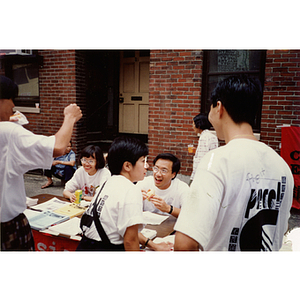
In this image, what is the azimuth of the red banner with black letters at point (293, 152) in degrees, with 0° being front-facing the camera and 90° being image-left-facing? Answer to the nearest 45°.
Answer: approximately 0°

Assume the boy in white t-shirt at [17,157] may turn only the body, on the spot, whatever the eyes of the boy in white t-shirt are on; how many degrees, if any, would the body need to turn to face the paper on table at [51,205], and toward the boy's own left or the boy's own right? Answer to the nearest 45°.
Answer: approximately 45° to the boy's own left

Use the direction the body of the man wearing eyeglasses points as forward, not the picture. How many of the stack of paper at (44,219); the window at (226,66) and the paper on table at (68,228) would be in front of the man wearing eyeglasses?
2

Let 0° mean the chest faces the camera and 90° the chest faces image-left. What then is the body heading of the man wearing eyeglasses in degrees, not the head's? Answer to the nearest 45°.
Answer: approximately 45°

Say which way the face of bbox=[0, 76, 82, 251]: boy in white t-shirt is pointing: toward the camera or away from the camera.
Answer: away from the camera

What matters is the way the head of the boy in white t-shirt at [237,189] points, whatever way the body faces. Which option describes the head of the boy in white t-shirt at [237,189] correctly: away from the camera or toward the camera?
away from the camera

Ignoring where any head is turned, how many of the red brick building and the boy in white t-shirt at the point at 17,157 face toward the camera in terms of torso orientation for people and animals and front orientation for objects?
1

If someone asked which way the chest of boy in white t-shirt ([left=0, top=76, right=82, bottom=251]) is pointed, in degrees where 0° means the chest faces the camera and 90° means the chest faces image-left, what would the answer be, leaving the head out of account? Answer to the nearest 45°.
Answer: approximately 225°
